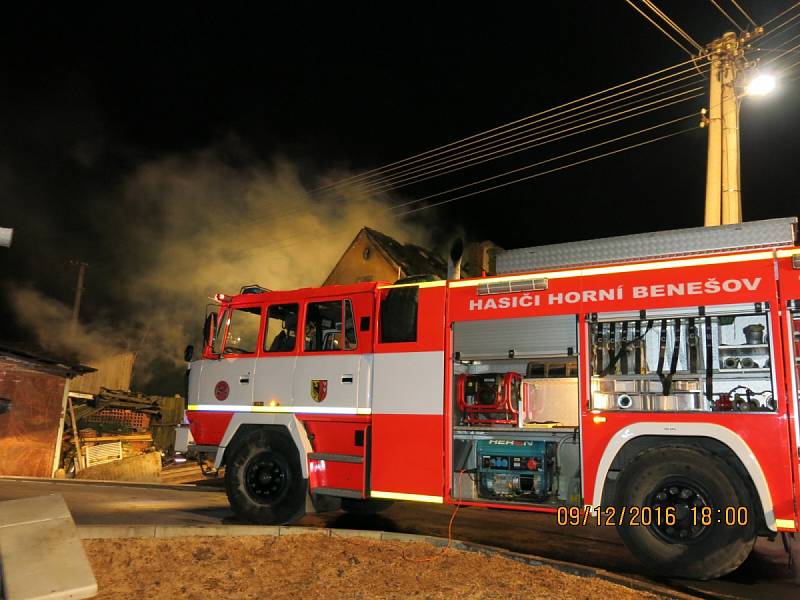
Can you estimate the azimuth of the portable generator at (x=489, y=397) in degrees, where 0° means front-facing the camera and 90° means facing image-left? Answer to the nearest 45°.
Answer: approximately 0°

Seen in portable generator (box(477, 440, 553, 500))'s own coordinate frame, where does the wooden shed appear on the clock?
The wooden shed is roughly at 4 o'clock from the portable generator.

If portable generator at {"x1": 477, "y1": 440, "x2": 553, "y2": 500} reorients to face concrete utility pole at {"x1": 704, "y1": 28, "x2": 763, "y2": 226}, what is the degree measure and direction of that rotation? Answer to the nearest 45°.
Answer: approximately 135° to its left

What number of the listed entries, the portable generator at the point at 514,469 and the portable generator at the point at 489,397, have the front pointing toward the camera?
2

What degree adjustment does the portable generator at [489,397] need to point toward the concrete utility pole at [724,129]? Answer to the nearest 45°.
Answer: approximately 135° to its left

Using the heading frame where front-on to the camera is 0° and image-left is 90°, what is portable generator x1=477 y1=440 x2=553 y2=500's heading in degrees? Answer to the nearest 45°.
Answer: approximately 0°

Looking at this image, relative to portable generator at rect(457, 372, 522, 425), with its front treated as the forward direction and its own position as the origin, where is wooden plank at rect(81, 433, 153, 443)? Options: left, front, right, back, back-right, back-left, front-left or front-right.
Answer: back-right

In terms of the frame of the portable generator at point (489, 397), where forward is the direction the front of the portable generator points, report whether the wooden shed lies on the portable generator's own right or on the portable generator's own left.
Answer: on the portable generator's own right
